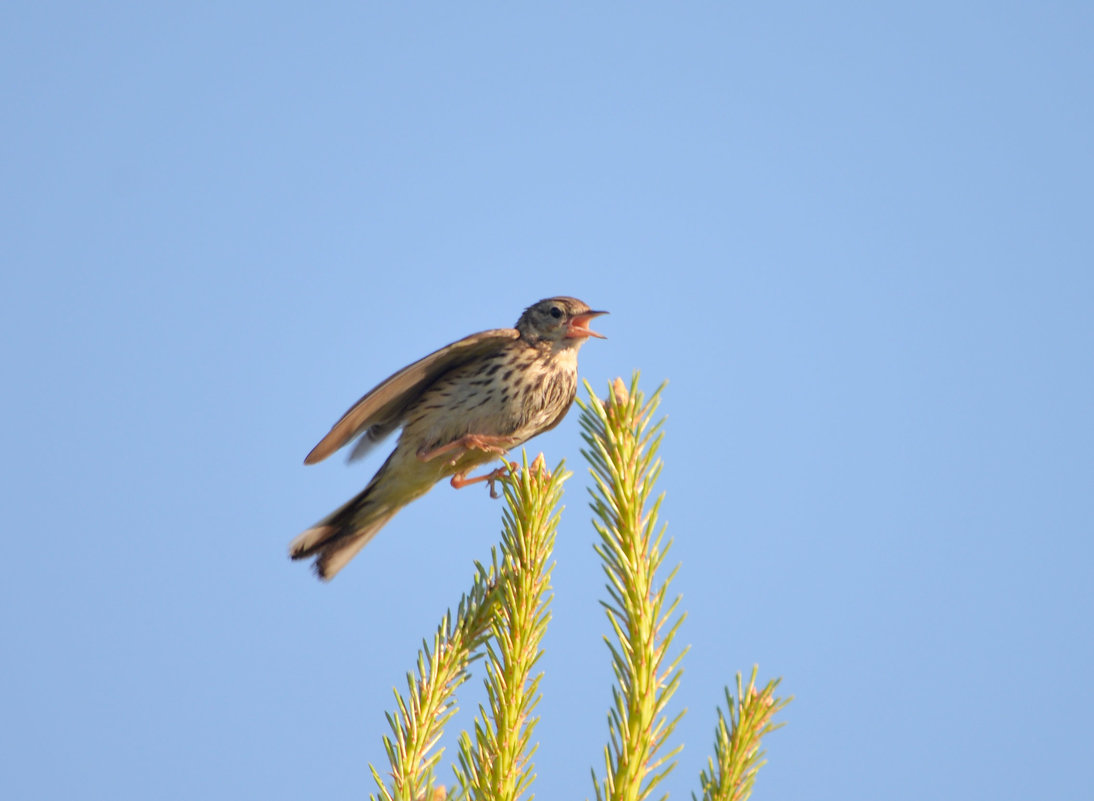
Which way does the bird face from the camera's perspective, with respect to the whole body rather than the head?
to the viewer's right
